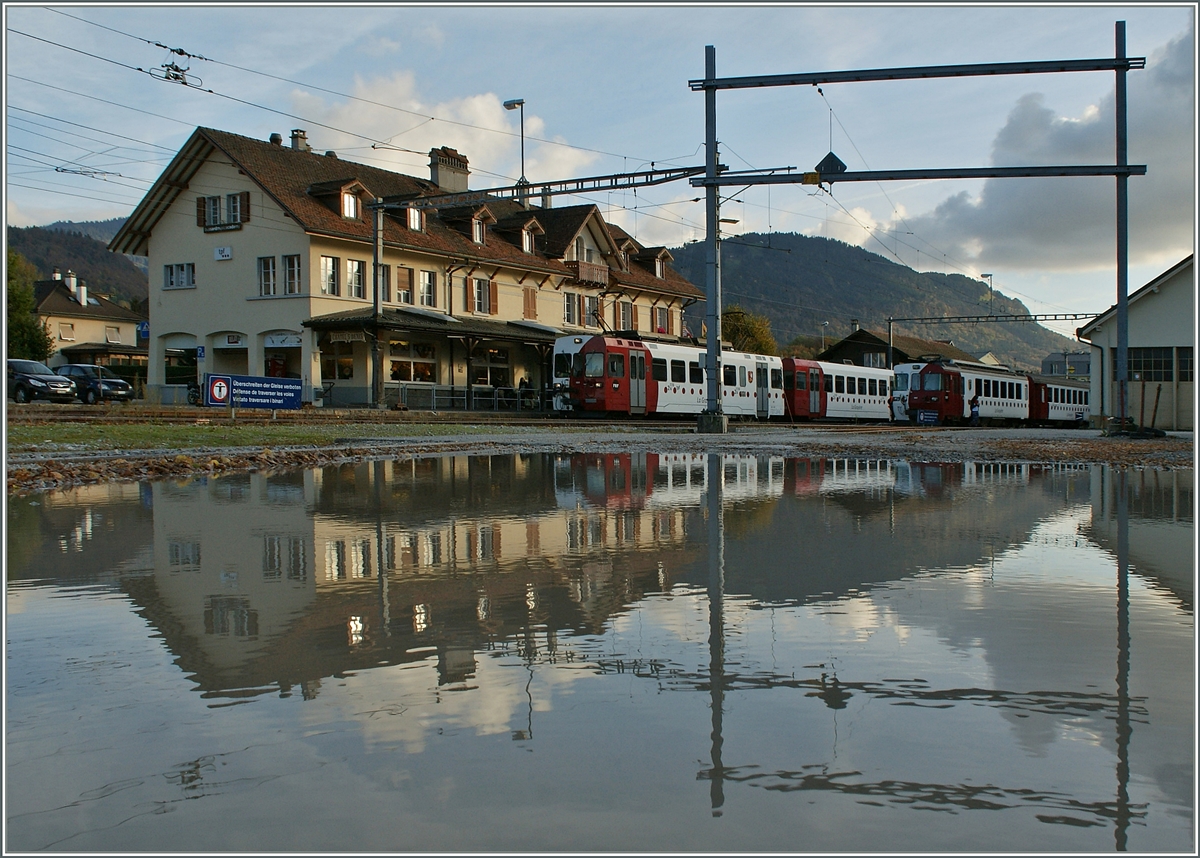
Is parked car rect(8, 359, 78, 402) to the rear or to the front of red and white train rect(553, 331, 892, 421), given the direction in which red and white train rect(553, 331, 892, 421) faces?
to the front

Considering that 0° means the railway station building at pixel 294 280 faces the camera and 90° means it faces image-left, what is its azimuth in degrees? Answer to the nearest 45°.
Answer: approximately 315°

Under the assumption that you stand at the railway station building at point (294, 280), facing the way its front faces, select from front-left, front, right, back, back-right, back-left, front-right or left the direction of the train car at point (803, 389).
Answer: front-left

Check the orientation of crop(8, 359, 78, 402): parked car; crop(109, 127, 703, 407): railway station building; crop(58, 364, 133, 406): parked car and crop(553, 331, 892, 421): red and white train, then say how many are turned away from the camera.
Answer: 0

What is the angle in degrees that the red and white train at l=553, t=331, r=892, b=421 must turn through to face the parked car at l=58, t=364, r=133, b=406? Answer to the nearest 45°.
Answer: approximately 45° to its right

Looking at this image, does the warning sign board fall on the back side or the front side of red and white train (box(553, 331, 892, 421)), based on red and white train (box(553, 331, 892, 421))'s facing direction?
on the front side

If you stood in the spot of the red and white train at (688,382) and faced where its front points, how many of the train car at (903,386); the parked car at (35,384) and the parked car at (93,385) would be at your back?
1

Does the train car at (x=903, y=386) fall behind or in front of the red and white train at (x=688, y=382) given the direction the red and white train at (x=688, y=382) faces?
behind

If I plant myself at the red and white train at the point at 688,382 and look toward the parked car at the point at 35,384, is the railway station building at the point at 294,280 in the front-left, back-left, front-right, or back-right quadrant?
front-right

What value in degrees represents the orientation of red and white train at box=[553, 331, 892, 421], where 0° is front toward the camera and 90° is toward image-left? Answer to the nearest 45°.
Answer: approximately 45°

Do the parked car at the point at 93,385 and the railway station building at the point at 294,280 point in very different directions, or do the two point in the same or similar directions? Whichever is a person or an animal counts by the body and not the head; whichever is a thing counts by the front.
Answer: same or similar directions

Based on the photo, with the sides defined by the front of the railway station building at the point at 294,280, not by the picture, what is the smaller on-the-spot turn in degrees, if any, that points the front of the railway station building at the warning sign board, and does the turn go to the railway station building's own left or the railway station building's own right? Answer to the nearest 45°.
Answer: approximately 45° to the railway station building's own right
